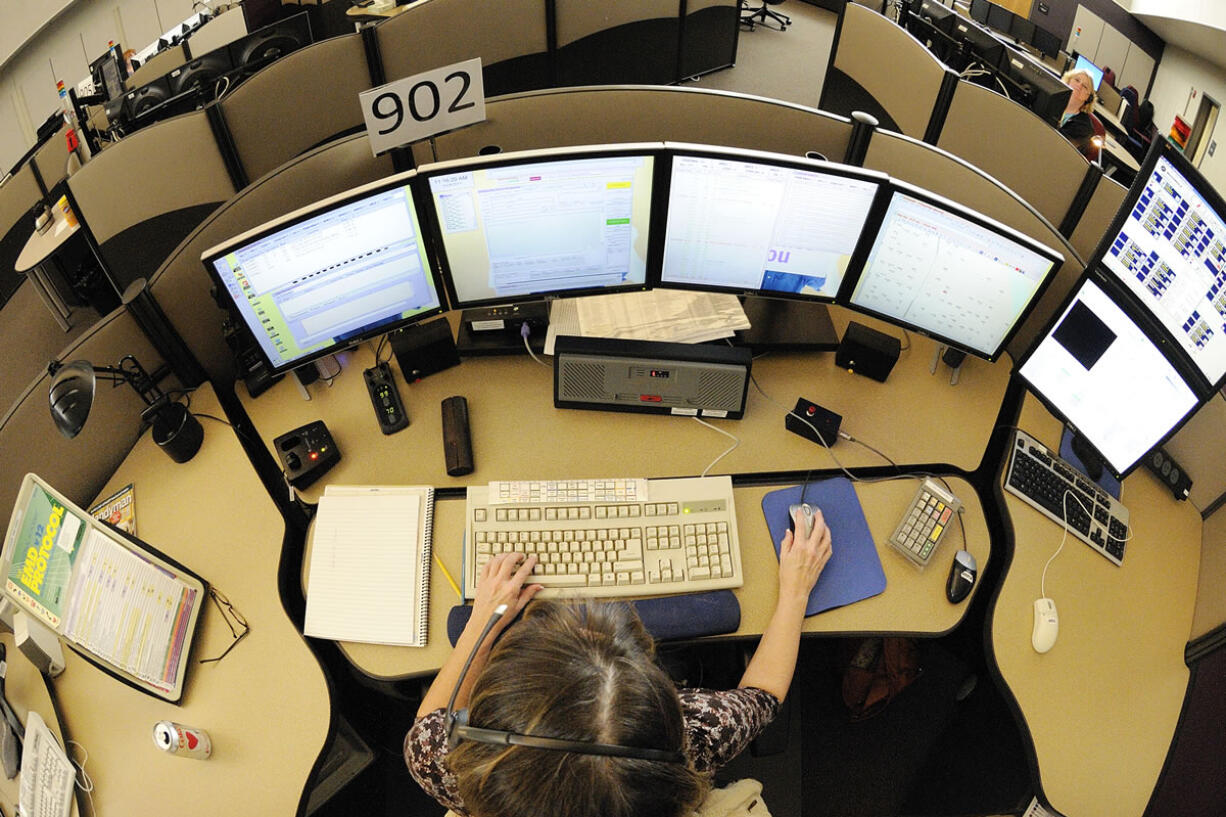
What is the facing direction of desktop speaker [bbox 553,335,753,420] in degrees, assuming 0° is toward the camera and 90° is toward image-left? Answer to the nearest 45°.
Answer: approximately 0°

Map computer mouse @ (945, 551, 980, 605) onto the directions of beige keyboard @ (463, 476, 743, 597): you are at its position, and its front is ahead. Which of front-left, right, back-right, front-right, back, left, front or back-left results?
left

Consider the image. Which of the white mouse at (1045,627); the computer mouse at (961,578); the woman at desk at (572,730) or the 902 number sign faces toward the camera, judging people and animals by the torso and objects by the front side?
the 902 number sign

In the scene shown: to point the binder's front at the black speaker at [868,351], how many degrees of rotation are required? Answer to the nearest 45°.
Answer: approximately 45° to its left

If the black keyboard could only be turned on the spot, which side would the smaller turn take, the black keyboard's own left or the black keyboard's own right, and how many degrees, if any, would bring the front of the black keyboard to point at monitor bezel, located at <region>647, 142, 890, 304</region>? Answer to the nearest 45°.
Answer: approximately 45° to the black keyboard's own right

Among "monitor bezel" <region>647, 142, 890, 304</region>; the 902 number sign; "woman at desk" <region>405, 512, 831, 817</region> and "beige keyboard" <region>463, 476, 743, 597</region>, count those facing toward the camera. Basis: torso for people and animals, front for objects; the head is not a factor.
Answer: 3

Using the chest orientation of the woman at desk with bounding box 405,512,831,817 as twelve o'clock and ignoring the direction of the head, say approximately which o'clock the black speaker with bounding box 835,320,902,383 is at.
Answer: The black speaker is roughly at 1 o'clock from the woman at desk.

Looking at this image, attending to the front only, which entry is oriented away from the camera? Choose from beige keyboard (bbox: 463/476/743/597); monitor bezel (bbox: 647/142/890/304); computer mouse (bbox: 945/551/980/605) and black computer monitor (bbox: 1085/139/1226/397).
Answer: the computer mouse

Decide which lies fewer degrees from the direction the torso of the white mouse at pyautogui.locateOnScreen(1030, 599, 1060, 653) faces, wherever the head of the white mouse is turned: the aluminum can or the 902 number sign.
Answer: the 902 number sign

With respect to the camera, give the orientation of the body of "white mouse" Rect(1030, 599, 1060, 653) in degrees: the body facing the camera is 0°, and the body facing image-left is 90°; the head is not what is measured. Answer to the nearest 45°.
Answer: approximately 180°

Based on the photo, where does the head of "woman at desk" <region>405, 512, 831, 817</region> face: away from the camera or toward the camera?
away from the camera

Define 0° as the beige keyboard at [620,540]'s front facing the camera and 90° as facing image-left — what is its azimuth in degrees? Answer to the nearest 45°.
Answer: approximately 0°

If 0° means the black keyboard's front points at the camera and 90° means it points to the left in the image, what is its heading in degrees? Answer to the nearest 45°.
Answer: approximately 45°
